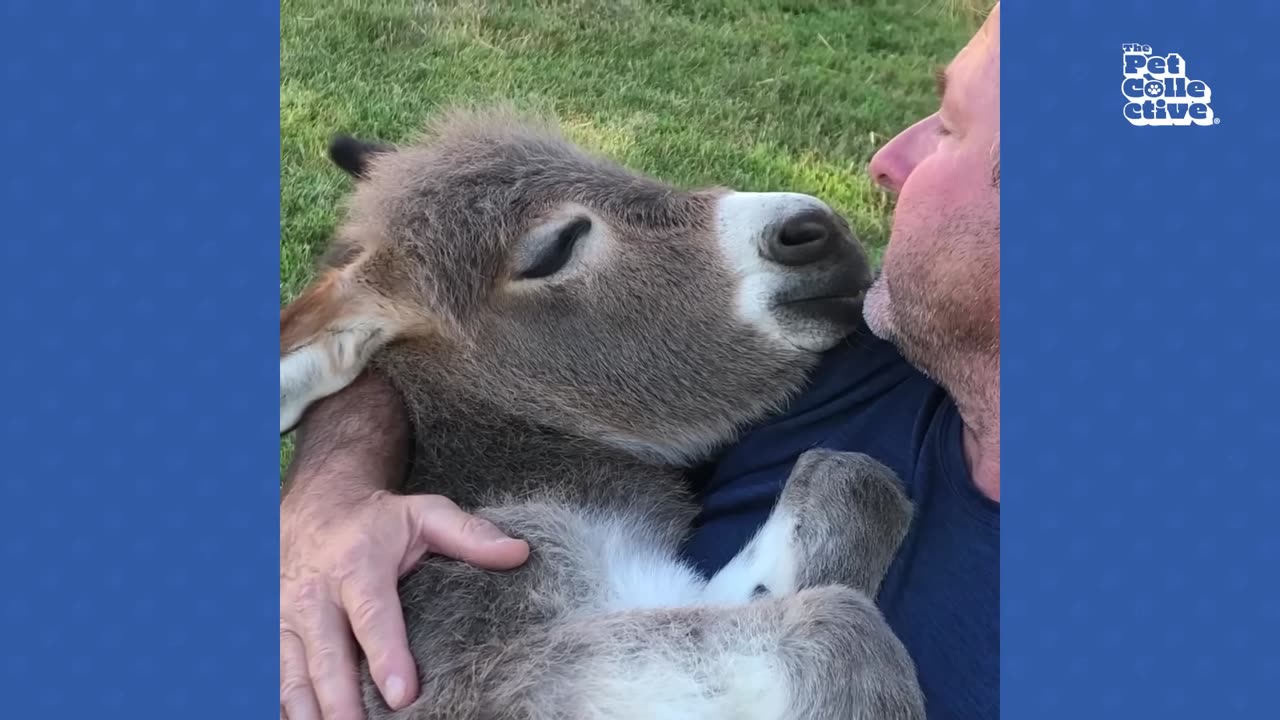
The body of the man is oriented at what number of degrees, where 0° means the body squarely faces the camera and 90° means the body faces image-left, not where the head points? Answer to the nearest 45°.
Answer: approximately 45°
